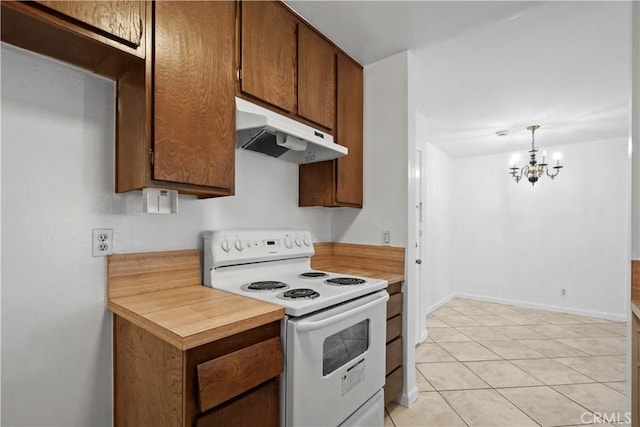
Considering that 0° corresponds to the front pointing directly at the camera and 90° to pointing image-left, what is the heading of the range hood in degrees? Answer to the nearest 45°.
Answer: approximately 315°

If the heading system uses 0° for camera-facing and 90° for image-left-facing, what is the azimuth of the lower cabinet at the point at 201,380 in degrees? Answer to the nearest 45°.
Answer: approximately 315°

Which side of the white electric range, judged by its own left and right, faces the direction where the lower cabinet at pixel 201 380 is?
right

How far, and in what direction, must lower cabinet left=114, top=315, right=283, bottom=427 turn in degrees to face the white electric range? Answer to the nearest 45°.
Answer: approximately 90° to its left

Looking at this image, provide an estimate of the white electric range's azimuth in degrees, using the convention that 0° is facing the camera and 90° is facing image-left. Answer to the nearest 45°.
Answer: approximately 315°
